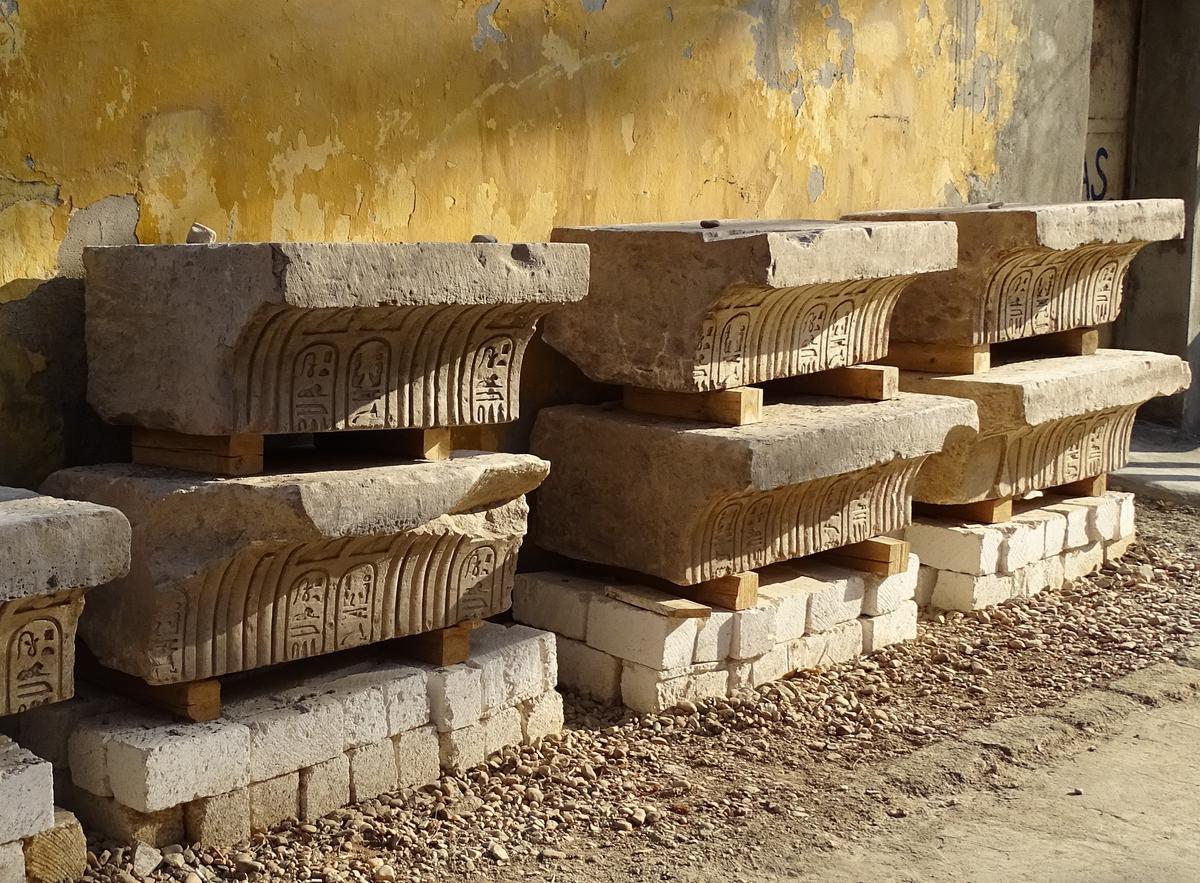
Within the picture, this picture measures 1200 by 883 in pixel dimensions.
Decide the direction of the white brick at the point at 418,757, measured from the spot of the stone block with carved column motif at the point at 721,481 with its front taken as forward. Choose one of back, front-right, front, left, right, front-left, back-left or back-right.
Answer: right

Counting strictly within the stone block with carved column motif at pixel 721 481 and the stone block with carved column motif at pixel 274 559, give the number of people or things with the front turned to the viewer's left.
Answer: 0

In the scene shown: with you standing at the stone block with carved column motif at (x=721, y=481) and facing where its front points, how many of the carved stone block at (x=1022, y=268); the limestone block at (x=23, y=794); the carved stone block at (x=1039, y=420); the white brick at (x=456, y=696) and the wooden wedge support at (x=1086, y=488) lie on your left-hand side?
3

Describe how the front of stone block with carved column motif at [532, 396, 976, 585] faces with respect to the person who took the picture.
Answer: facing the viewer and to the right of the viewer

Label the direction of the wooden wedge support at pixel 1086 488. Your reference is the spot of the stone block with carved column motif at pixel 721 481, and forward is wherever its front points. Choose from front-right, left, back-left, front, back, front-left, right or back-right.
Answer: left

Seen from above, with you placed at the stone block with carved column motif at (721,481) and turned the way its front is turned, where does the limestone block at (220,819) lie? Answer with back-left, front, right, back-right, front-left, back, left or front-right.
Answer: right

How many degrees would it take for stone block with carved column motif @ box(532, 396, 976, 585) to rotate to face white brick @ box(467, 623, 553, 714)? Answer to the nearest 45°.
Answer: approximately 90° to its right

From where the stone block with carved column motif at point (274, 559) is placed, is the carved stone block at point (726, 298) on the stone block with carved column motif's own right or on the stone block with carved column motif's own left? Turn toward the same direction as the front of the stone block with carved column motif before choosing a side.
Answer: on the stone block with carved column motif's own left

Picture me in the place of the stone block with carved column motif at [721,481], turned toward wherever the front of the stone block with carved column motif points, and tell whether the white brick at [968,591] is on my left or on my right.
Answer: on my left

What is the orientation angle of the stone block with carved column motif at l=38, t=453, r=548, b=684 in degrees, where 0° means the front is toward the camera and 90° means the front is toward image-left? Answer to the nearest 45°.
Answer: approximately 315°

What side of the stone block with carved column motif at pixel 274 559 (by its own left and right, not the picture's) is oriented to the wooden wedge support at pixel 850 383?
left

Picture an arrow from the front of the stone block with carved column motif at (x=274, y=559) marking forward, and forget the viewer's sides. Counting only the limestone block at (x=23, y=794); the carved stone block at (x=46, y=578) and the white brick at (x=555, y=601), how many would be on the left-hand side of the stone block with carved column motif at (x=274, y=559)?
1

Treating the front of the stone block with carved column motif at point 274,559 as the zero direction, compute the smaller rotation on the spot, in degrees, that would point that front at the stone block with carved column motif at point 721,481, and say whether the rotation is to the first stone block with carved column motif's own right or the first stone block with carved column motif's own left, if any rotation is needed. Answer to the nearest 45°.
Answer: approximately 90° to the first stone block with carved column motif's own left

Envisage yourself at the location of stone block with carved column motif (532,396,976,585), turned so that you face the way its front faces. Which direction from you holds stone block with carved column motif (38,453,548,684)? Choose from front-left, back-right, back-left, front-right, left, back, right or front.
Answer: right

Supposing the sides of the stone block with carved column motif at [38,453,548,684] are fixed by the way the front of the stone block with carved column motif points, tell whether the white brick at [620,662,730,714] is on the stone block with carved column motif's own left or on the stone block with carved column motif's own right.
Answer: on the stone block with carved column motif's own left
